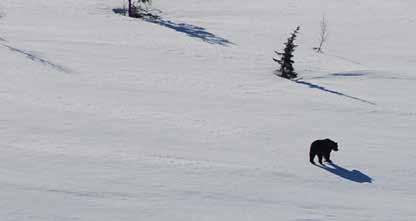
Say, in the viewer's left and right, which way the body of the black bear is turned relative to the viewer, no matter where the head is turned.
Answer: facing to the right of the viewer

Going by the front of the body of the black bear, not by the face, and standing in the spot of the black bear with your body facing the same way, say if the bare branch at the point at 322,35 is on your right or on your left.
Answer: on your left
